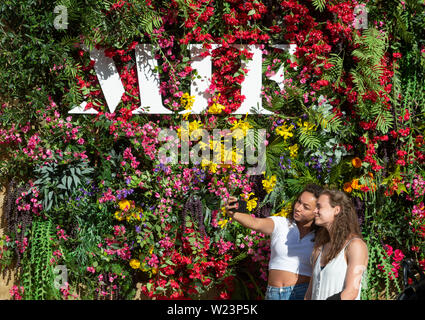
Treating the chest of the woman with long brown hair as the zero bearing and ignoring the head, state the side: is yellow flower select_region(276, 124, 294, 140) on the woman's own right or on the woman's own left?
on the woman's own right

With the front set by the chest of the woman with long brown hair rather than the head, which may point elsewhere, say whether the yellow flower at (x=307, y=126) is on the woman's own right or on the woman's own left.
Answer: on the woman's own right

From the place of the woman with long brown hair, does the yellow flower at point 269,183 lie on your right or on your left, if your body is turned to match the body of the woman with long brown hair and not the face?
on your right

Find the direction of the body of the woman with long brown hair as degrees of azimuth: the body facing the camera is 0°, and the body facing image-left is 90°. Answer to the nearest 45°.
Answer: approximately 45°

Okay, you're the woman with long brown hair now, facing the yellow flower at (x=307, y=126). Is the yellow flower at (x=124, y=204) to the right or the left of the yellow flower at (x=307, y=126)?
left

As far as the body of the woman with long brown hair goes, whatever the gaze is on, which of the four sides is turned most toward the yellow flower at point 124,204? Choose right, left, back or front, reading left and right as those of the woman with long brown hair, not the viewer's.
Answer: right
